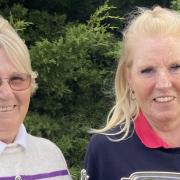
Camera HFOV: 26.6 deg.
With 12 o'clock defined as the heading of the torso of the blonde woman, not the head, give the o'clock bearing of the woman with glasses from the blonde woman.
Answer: The woman with glasses is roughly at 3 o'clock from the blonde woman.

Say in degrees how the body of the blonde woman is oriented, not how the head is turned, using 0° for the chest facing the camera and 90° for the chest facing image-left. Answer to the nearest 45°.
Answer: approximately 0°

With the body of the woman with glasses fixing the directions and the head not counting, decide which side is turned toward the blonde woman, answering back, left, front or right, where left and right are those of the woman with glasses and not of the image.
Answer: left

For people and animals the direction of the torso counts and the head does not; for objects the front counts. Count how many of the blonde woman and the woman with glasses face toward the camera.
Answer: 2
